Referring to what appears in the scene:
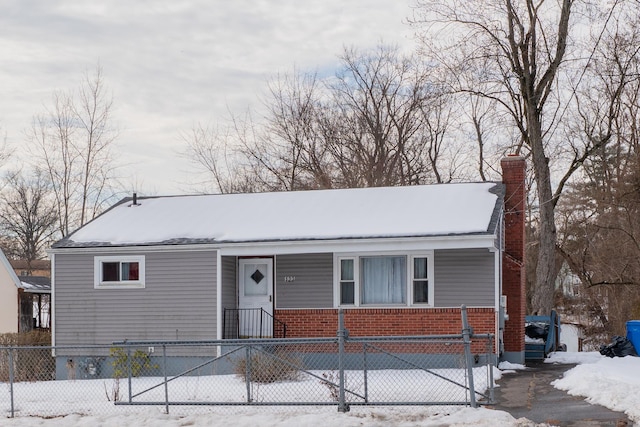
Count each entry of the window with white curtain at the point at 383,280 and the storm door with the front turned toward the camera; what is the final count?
2

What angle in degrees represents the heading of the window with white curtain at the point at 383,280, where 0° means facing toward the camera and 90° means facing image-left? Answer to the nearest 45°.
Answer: approximately 0°

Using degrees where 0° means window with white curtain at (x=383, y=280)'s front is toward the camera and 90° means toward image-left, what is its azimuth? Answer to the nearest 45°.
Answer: approximately 0°

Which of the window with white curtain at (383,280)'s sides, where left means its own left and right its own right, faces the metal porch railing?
right

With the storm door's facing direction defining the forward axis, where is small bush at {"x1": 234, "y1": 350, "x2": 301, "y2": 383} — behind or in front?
in front

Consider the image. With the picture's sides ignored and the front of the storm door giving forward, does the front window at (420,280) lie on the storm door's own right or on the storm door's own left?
on the storm door's own left

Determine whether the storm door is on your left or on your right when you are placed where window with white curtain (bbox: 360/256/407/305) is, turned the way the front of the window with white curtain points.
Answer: on your right
